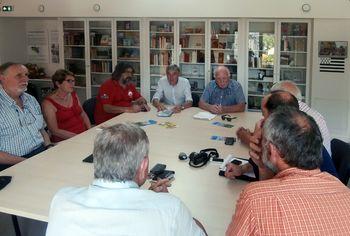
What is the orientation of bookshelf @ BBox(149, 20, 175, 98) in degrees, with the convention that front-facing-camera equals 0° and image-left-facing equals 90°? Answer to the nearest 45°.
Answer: approximately 0°

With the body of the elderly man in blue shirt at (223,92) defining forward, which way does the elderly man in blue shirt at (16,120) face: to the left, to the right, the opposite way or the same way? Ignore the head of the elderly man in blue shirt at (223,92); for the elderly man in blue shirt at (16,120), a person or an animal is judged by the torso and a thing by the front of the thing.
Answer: to the left

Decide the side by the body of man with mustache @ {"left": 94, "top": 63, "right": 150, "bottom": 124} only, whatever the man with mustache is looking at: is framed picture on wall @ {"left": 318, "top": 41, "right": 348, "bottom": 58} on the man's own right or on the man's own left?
on the man's own left

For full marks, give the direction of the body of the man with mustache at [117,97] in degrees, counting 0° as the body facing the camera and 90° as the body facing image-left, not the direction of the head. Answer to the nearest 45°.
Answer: approximately 315°

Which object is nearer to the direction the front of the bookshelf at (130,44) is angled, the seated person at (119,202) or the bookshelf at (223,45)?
the seated person

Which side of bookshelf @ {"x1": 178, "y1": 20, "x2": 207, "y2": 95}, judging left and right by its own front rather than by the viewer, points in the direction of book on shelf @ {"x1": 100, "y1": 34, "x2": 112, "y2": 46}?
right
